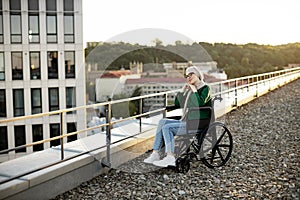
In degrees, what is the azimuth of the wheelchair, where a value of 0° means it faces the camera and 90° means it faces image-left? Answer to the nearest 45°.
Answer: approximately 45°

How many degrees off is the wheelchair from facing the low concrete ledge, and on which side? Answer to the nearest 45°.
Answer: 0° — it already faces it

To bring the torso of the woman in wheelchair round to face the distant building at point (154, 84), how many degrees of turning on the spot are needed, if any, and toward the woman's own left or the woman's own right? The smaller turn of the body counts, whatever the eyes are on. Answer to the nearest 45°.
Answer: approximately 135° to the woman's own right

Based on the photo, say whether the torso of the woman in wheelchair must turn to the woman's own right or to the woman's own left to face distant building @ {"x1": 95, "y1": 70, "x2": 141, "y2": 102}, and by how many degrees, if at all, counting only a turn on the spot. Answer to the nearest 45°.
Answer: approximately 135° to the woman's own right

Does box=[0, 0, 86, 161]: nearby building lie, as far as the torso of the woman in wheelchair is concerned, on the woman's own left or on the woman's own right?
on the woman's own right
